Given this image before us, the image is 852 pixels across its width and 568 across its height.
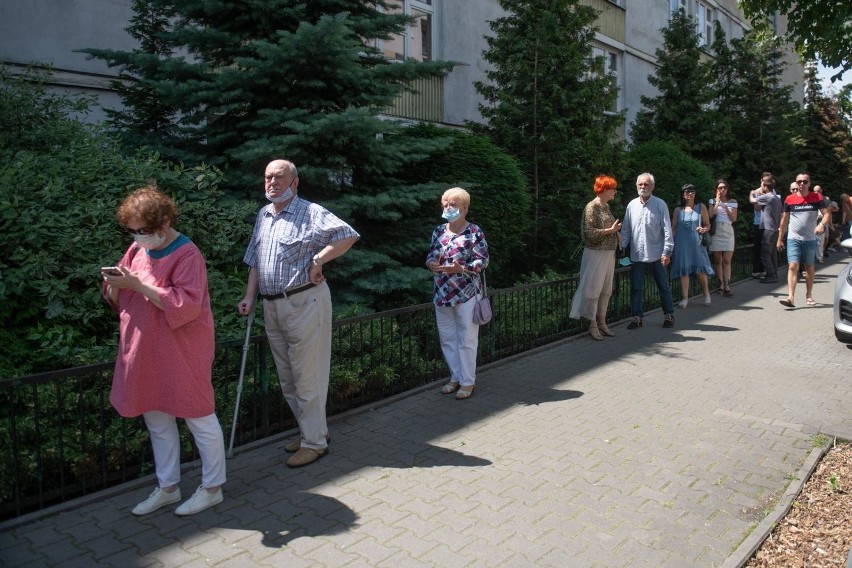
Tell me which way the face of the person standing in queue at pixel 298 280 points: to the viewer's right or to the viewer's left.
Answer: to the viewer's left

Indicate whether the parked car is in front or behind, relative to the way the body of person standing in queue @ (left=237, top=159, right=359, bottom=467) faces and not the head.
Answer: behind

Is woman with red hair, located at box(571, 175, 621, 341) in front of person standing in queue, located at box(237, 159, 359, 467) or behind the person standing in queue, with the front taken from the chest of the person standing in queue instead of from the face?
behind

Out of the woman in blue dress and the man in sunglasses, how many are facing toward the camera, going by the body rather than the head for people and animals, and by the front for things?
2

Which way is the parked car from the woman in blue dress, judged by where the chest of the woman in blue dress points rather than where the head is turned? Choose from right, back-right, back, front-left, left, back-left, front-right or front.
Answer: front-left

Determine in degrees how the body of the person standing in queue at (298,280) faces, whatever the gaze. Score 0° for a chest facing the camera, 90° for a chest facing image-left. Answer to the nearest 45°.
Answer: approximately 45°

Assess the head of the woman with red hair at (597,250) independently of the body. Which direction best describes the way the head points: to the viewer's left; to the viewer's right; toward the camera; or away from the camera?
to the viewer's right

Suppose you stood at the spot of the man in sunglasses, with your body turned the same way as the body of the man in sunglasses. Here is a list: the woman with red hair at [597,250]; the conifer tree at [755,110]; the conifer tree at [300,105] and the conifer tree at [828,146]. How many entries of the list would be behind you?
2

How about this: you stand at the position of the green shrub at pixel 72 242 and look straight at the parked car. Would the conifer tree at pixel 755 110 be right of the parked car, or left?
left

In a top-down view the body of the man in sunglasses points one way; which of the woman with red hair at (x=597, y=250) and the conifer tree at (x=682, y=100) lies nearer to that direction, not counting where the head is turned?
the woman with red hair

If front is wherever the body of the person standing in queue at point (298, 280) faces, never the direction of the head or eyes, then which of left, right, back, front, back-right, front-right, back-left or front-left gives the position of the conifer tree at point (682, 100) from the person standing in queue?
back

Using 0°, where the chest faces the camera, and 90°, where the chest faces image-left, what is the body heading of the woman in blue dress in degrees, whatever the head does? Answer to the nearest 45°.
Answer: approximately 0°
